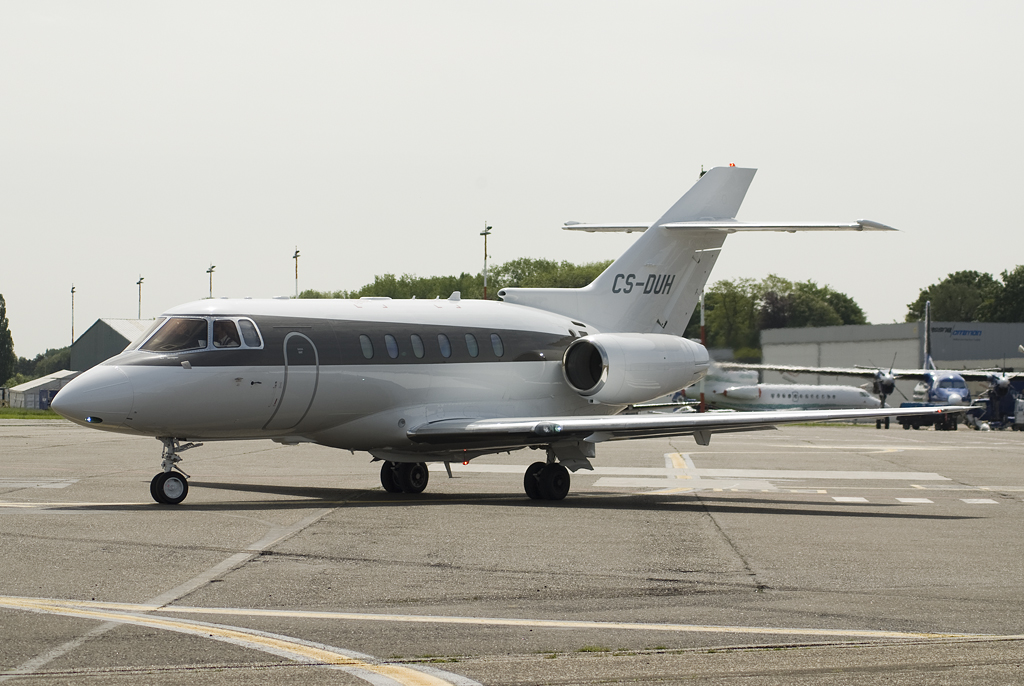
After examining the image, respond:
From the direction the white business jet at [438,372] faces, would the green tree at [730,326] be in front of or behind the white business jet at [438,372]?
behind

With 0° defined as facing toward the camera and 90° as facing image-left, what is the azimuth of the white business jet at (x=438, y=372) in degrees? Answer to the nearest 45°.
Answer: approximately 45°
